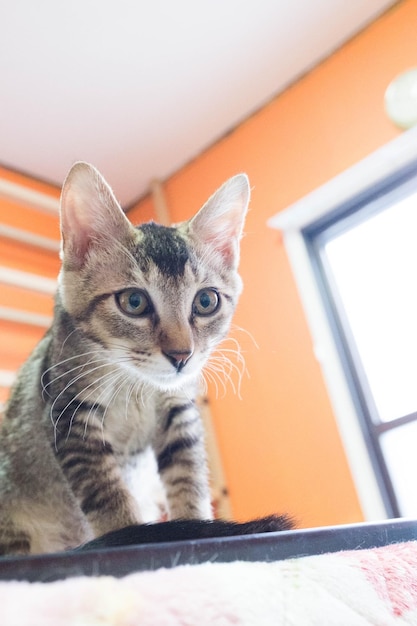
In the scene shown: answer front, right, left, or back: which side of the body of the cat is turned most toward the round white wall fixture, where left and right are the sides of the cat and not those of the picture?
left

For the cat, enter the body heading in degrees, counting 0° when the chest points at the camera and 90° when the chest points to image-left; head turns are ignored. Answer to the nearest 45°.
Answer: approximately 315°

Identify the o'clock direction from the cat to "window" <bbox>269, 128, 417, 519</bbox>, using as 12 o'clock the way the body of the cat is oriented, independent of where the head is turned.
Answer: The window is roughly at 9 o'clock from the cat.
